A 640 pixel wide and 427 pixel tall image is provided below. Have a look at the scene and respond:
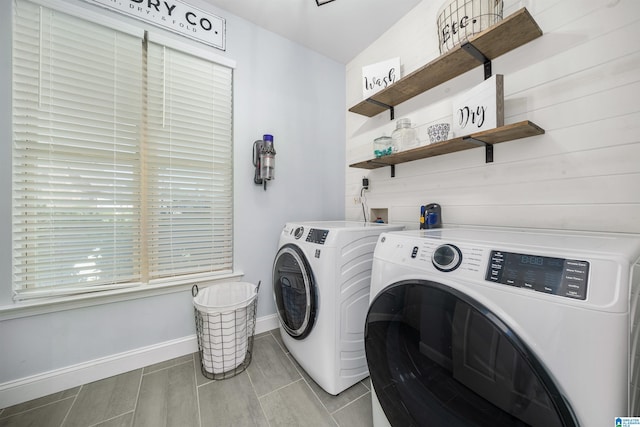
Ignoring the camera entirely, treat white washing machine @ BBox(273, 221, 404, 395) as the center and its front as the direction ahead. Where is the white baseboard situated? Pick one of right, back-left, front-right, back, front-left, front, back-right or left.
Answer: front-right

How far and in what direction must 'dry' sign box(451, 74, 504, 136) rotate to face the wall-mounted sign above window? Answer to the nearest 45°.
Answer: approximately 45° to its right

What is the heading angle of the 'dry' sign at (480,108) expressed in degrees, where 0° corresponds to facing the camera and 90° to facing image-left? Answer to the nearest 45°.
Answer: approximately 45°

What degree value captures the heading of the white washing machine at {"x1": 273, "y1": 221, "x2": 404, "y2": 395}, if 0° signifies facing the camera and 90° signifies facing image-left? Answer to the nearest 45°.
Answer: approximately 45°

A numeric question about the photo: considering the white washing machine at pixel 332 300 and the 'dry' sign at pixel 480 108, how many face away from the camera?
0

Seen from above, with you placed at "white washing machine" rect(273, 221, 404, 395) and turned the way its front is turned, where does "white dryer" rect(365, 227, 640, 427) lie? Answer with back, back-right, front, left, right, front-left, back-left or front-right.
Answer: left
